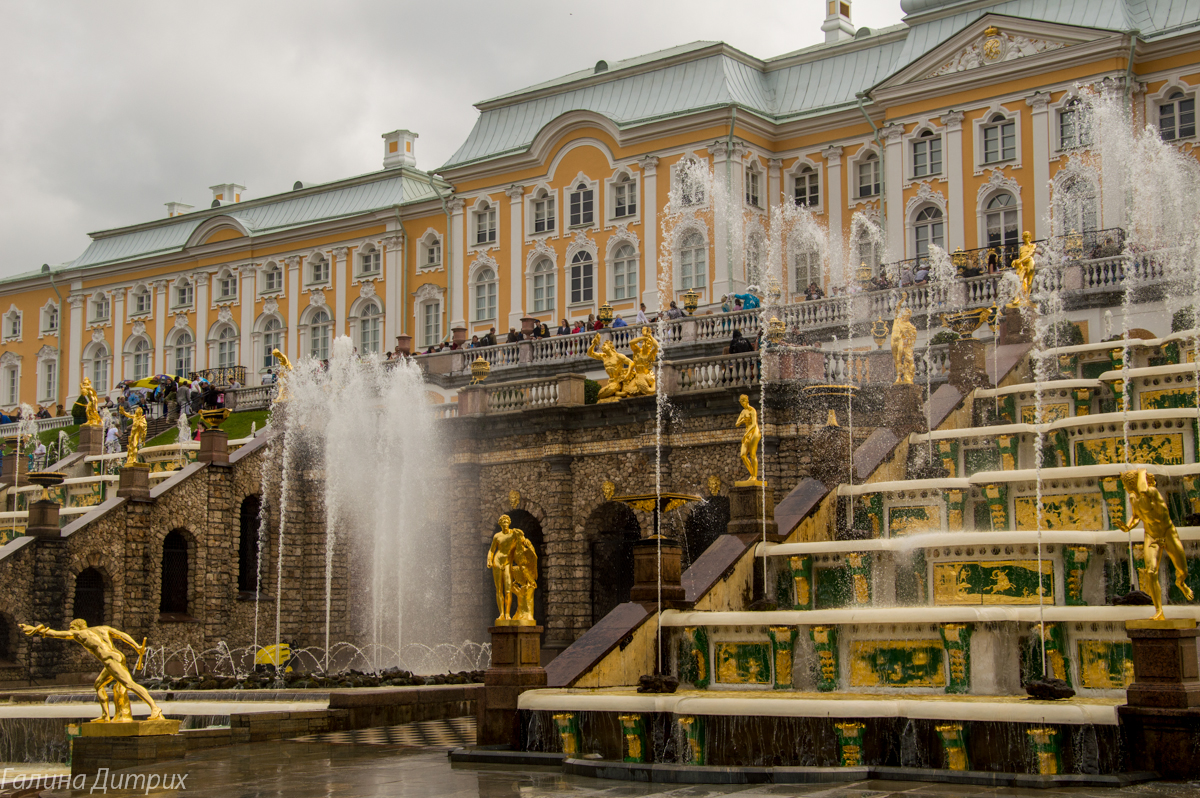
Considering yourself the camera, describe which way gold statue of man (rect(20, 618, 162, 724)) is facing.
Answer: facing to the left of the viewer

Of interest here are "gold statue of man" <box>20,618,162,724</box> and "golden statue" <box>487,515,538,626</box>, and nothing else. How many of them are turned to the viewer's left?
1

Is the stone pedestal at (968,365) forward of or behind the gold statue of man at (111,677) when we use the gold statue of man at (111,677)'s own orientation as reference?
behind

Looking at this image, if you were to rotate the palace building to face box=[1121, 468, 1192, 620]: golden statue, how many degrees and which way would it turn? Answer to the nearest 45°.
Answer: approximately 45° to its left

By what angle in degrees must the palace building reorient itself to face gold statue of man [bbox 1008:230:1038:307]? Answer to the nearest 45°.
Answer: approximately 45° to its left

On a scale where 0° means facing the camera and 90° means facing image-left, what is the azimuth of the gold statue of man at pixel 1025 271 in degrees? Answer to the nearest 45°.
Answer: approximately 45°

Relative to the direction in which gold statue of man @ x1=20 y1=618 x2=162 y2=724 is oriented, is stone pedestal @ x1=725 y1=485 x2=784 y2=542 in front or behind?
behind

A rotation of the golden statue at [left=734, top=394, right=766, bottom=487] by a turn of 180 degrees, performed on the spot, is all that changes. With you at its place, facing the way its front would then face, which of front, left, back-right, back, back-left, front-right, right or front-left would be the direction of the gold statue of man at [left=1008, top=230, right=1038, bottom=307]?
front

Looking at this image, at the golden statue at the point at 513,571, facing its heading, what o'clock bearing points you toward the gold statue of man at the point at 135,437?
The gold statue of man is roughly at 5 o'clock from the golden statue.
